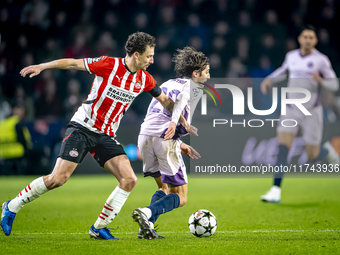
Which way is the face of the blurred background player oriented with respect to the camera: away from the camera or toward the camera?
toward the camera

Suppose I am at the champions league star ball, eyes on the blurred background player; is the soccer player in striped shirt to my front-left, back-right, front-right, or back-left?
back-left

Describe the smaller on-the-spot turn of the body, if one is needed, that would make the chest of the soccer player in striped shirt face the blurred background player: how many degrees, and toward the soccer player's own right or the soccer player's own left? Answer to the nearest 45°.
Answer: approximately 90° to the soccer player's own left

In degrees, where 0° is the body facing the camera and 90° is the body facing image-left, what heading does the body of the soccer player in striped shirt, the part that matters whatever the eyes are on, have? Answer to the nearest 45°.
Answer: approximately 315°

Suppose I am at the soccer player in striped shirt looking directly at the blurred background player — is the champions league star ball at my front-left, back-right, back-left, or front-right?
front-right

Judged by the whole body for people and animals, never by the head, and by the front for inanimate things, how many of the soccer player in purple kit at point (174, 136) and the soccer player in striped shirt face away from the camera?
0
